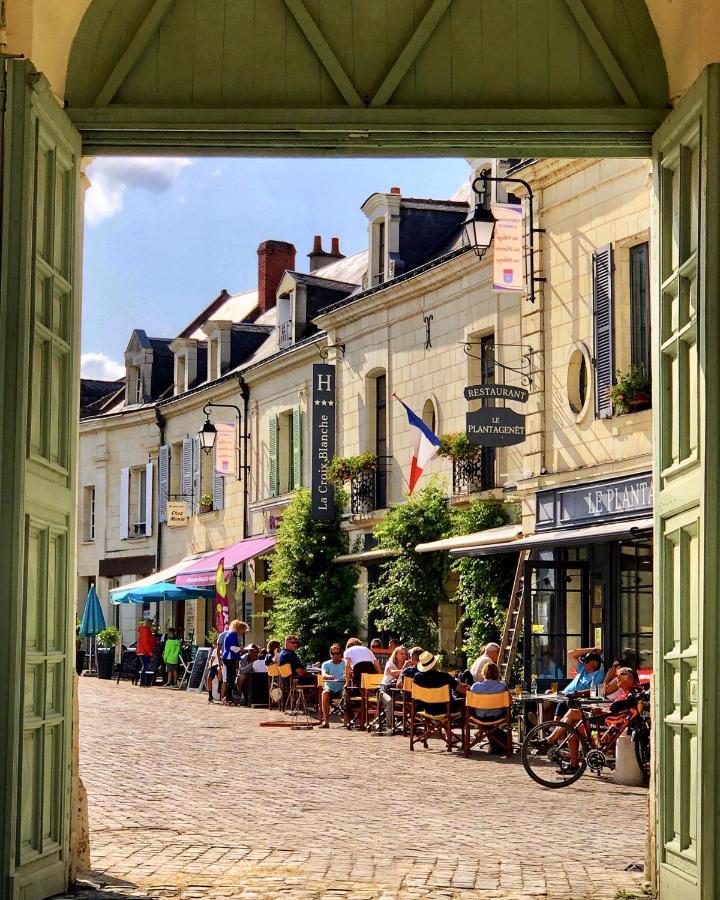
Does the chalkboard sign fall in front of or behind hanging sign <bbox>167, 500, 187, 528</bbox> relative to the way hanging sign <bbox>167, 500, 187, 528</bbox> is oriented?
in front

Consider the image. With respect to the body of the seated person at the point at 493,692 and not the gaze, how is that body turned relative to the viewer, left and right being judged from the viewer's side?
facing away from the viewer

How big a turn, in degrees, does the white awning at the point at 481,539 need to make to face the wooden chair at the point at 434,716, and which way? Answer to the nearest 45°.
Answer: approximately 45° to its left

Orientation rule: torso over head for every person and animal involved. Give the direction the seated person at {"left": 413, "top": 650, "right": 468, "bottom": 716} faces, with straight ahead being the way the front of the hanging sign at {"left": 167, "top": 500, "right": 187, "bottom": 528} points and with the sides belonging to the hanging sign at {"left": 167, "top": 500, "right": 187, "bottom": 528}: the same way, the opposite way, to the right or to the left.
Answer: the opposite way

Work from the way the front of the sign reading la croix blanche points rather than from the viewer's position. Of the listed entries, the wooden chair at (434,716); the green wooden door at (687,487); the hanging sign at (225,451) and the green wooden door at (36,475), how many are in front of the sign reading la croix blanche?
3

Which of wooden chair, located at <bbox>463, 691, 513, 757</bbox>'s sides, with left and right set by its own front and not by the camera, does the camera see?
back

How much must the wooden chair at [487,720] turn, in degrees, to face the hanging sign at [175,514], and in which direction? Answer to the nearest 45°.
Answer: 0° — it already faces it

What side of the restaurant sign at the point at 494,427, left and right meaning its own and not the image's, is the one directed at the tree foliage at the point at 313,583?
back

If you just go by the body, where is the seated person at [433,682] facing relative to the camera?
away from the camera

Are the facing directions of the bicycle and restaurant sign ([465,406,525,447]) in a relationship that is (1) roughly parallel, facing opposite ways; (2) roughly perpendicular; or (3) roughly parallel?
roughly perpendicular

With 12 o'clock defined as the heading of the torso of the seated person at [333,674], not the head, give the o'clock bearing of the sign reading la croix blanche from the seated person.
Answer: The sign reading la croix blanche is roughly at 6 o'clock from the seated person.

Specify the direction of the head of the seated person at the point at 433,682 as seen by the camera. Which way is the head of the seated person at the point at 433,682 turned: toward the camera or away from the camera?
away from the camera
